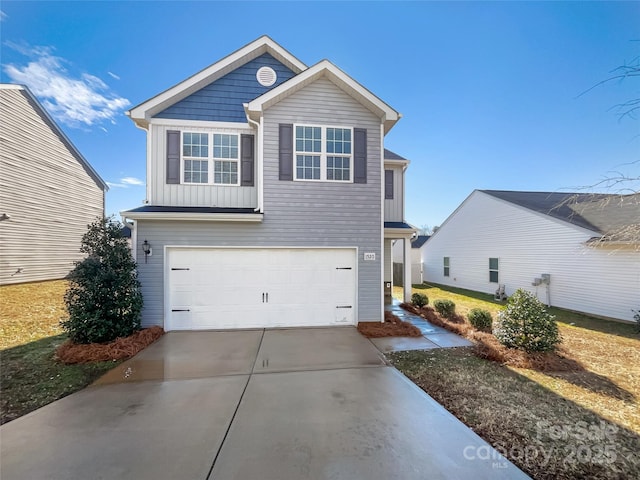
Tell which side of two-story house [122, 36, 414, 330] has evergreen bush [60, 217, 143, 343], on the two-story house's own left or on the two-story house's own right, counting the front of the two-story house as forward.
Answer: on the two-story house's own right

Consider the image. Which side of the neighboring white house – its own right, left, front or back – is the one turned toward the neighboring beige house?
right

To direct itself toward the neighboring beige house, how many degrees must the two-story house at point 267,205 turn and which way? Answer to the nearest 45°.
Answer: approximately 135° to its right

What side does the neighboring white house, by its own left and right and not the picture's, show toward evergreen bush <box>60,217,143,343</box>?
right

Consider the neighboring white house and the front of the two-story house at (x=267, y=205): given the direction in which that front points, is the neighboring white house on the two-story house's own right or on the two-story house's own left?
on the two-story house's own left

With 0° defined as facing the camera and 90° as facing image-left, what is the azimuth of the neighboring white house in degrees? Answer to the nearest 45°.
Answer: approximately 315°

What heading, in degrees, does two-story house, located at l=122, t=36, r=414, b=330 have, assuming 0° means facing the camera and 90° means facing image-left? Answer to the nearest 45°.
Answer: approximately 0°
